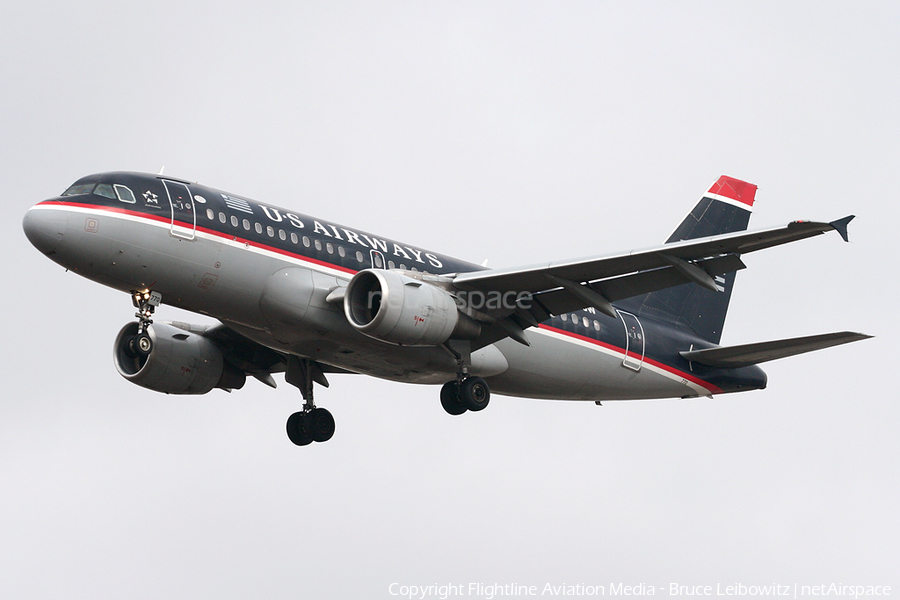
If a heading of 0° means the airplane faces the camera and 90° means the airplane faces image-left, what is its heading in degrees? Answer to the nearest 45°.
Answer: approximately 45°
